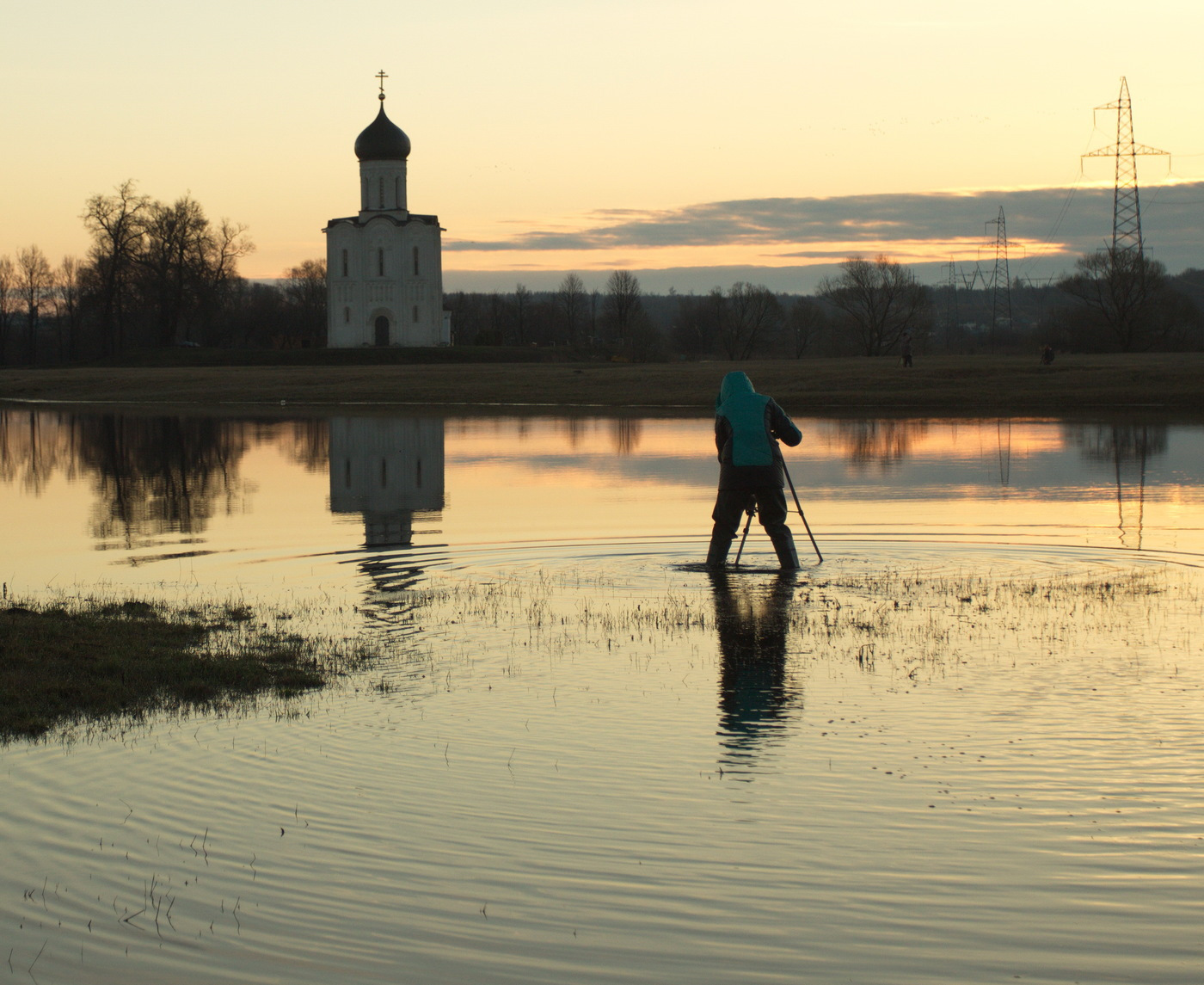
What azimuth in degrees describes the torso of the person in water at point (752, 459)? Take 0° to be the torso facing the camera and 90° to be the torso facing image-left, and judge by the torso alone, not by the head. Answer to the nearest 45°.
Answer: approximately 180°

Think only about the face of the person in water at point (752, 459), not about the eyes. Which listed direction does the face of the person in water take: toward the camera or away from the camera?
away from the camera
